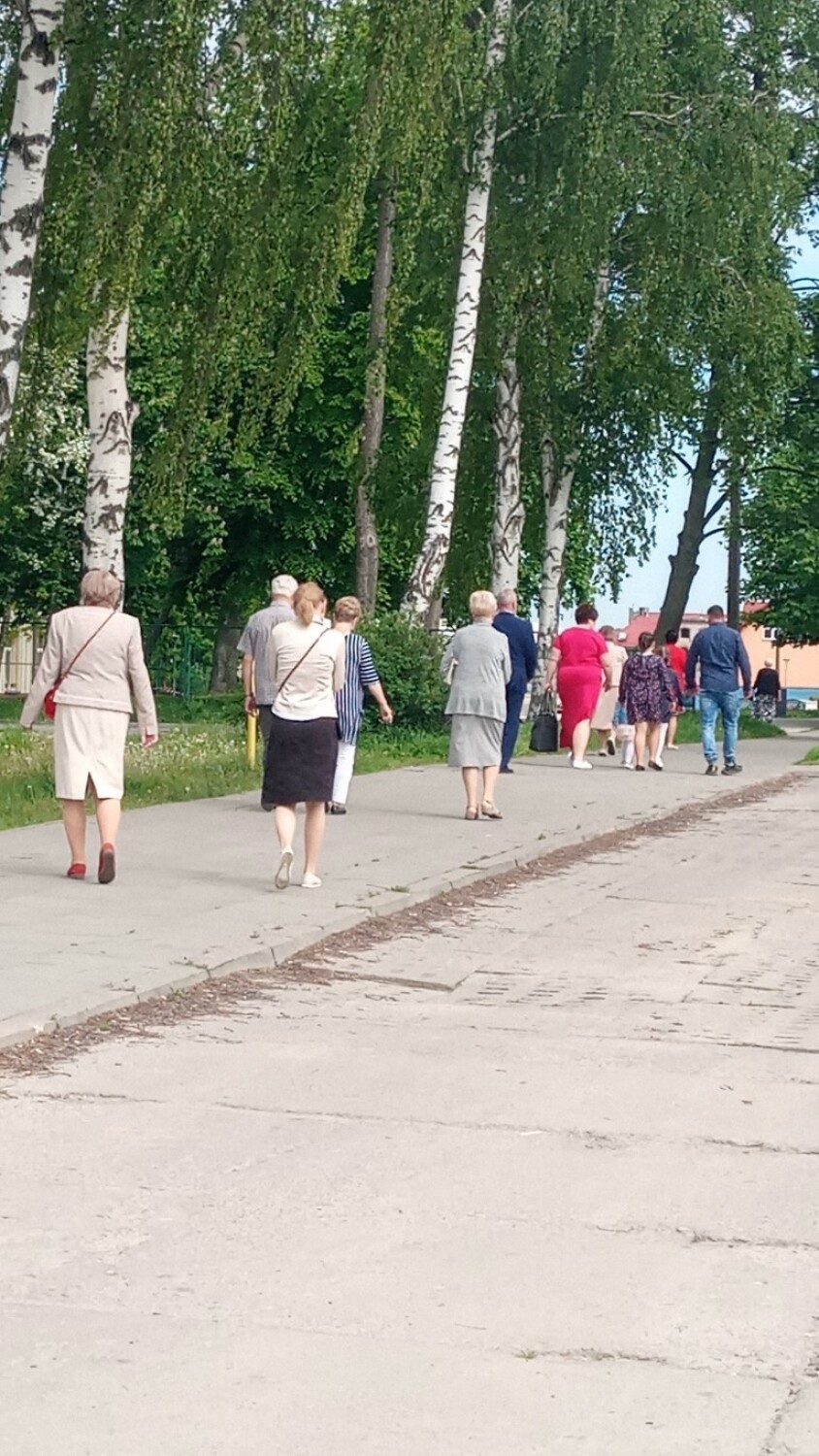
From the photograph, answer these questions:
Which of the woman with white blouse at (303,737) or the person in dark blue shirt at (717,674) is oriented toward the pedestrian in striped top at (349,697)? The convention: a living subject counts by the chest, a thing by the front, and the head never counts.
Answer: the woman with white blouse

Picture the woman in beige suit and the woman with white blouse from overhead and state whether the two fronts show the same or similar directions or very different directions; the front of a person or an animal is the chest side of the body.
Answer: same or similar directions

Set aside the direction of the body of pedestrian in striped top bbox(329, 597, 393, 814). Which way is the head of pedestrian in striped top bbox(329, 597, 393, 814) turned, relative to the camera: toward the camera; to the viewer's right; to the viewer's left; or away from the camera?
away from the camera

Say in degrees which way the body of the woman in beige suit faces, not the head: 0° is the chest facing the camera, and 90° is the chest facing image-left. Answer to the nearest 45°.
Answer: approximately 180°

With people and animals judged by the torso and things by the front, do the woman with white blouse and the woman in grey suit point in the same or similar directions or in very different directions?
same or similar directions

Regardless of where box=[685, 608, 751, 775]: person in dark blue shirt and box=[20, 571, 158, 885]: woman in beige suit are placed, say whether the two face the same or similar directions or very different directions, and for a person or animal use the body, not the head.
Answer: same or similar directions

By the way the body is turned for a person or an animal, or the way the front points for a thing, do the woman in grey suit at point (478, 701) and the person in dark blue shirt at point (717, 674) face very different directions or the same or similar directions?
same or similar directions

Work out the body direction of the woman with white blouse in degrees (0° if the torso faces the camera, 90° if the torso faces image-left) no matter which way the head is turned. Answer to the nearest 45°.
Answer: approximately 180°

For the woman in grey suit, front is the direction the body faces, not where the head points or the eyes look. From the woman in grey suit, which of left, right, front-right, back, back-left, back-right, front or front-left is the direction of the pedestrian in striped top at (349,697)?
left

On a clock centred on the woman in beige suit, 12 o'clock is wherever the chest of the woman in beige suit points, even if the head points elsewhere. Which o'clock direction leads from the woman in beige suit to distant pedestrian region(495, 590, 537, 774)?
The distant pedestrian is roughly at 1 o'clock from the woman in beige suit.

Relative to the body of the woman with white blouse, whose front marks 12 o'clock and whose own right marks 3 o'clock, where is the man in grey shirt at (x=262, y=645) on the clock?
The man in grey shirt is roughly at 12 o'clock from the woman with white blouse.

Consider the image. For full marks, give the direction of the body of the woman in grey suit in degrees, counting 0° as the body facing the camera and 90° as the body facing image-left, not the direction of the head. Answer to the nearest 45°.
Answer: approximately 180°

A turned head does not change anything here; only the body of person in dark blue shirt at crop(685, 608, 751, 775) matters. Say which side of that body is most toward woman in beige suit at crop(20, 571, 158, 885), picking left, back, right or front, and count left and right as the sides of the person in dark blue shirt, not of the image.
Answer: back

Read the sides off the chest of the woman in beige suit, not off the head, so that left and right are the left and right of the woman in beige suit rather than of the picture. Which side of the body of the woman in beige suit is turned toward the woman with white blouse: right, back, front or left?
right

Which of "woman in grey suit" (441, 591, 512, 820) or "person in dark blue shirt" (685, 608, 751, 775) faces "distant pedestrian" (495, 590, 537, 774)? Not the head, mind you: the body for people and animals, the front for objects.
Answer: the woman in grey suit

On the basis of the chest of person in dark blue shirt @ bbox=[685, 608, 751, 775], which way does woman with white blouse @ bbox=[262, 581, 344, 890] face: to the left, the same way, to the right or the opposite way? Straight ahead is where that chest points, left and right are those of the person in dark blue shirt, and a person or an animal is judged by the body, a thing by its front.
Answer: the same way

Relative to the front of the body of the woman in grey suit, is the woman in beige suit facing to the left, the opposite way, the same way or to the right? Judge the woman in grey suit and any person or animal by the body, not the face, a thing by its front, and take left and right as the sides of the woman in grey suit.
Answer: the same way

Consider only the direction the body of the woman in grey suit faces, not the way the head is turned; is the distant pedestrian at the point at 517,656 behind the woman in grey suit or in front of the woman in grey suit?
in front
